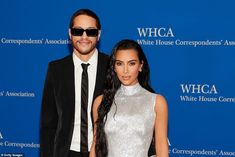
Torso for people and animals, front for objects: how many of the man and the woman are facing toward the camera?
2

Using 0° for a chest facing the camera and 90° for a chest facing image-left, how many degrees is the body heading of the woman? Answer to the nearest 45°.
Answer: approximately 0°

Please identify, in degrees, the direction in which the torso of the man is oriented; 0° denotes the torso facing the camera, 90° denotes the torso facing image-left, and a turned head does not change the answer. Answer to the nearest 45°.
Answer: approximately 0°
